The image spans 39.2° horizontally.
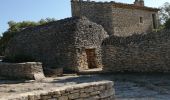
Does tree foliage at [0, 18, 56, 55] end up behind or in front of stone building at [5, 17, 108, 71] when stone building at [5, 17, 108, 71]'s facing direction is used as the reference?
behind

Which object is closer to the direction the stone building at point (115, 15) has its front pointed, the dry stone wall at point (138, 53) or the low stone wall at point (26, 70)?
the dry stone wall

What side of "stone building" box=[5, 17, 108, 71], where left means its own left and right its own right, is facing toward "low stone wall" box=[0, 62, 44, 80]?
right

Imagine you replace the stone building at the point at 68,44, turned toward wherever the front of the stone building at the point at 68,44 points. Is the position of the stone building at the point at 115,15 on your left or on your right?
on your left

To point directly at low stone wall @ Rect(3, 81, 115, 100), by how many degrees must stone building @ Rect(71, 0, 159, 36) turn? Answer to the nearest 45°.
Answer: approximately 45° to its right

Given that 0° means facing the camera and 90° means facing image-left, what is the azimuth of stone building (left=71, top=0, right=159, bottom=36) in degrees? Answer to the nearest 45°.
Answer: approximately 315°

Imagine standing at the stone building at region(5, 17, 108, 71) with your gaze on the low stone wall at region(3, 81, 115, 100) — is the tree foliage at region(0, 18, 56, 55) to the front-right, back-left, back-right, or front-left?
back-right

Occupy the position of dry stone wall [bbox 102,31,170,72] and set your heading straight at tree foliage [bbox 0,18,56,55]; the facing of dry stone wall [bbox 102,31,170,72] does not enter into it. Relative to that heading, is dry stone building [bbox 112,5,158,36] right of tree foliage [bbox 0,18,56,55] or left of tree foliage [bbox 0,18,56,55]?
right
